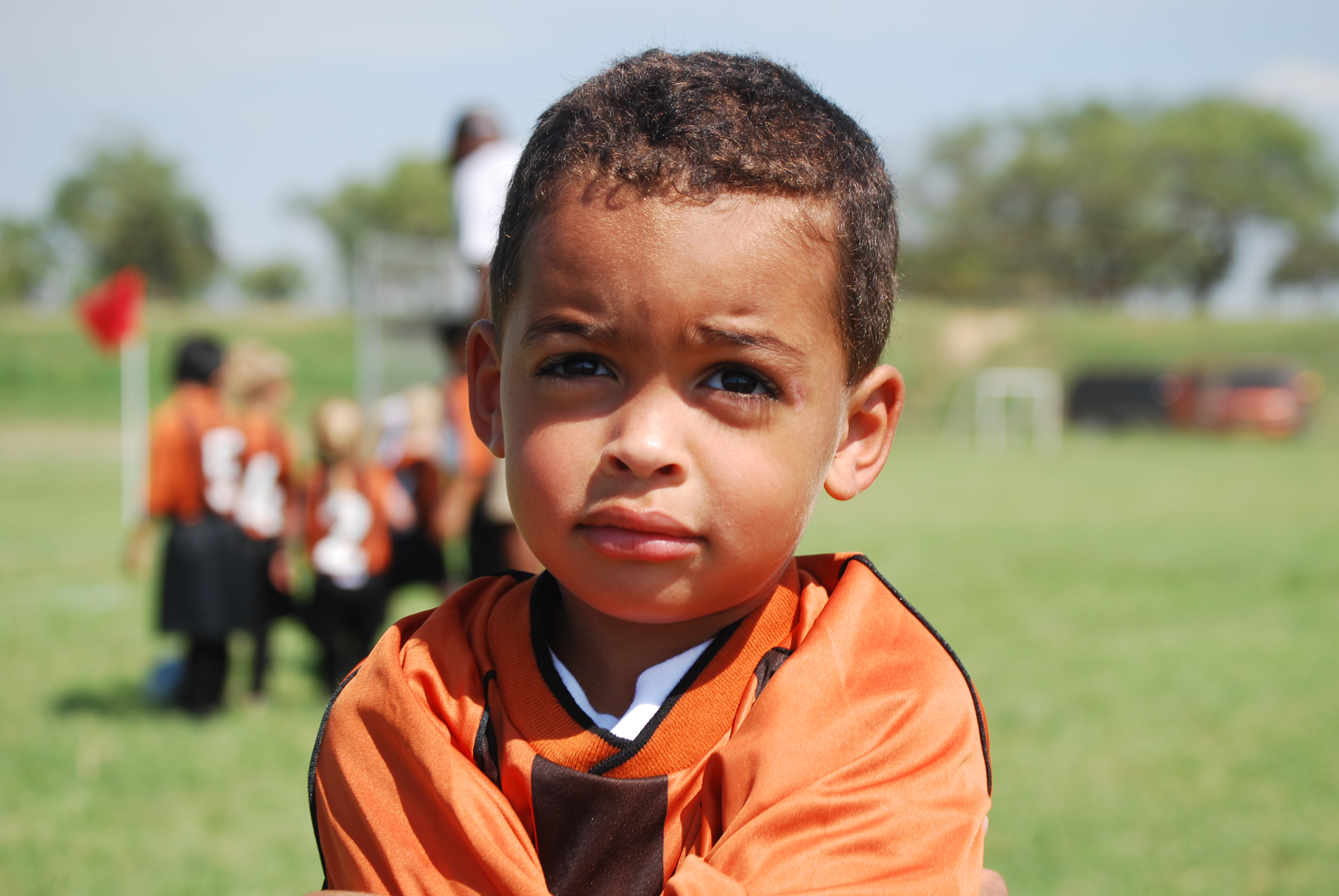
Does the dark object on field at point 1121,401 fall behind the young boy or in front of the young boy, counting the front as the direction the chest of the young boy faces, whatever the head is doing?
behind

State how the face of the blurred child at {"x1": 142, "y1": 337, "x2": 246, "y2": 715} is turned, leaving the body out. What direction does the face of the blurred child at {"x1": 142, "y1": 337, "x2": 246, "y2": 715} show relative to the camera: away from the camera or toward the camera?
away from the camera

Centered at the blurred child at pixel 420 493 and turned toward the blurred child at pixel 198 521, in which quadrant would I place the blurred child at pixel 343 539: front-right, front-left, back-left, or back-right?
front-left

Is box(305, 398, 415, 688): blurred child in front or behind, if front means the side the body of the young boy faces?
behind

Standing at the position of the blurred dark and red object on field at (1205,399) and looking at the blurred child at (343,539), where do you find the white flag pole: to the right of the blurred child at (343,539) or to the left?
right

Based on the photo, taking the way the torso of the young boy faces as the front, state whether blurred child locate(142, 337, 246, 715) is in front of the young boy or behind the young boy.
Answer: behind

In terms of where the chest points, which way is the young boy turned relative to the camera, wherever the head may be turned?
toward the camera
